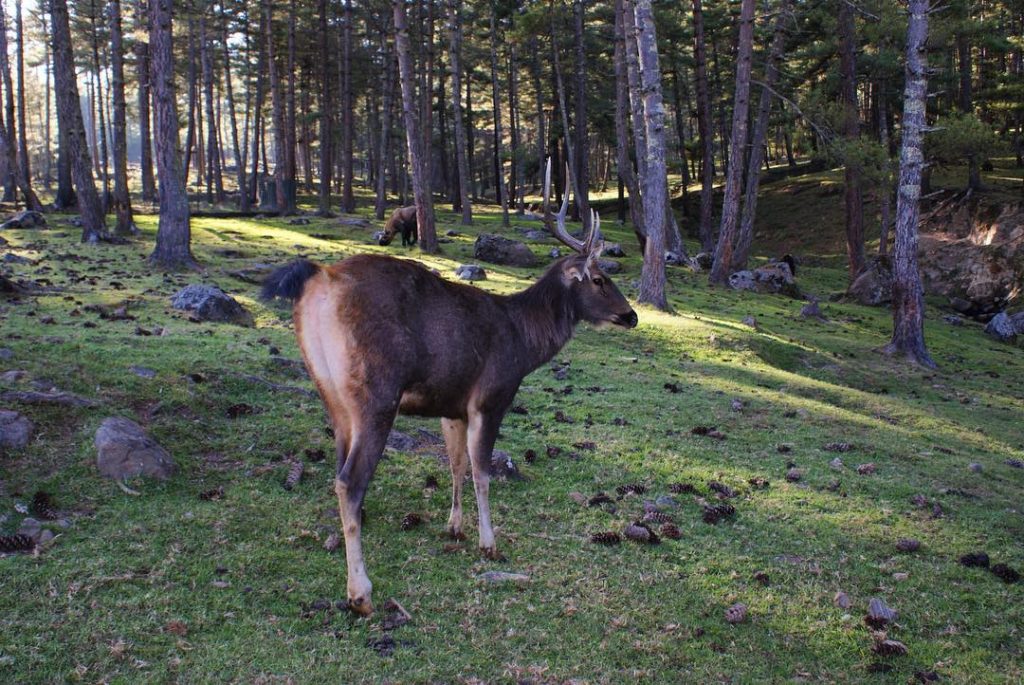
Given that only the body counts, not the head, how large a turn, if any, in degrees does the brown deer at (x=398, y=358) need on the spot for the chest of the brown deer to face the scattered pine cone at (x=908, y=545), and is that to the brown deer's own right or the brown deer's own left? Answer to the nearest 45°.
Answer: approximately 45° to the brown deer's own right

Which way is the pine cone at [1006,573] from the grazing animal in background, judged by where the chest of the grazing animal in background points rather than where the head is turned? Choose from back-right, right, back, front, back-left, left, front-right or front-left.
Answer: left

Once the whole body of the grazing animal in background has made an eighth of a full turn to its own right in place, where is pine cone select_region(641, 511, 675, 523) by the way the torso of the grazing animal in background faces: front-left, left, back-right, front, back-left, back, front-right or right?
back-left

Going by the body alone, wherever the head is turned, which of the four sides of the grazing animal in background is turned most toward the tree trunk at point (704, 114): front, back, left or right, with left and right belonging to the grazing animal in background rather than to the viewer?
back

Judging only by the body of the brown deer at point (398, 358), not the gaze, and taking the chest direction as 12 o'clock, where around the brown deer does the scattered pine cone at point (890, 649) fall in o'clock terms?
The scattered pine cone is roughly at 2 o'clock from the brown deer.

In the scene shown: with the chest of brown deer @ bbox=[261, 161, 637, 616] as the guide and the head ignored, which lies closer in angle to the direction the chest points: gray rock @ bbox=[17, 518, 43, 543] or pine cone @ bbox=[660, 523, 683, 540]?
the pine cone

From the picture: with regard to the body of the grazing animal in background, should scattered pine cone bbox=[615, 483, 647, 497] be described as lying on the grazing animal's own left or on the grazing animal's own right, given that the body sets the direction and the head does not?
on the grazing animal's own left

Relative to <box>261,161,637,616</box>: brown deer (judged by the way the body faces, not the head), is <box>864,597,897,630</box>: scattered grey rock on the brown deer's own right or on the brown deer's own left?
on the brown deer's own right

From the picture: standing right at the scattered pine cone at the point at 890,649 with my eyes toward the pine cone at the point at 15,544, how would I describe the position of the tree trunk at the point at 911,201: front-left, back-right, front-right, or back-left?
back-right

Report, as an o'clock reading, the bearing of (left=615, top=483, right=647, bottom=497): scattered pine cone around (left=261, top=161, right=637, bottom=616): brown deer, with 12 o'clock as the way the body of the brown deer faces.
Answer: The scattered pine cone is roughly at 12 o'clock from the brown deer.

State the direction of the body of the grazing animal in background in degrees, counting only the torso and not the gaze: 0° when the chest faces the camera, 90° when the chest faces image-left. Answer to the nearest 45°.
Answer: approximately 90°

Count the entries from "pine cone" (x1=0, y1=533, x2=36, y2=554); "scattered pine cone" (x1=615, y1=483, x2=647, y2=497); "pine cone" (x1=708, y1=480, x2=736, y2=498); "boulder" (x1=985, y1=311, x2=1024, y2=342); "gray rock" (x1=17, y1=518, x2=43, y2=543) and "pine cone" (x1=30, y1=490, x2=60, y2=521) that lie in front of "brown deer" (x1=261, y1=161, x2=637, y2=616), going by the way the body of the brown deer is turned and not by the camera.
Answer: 3

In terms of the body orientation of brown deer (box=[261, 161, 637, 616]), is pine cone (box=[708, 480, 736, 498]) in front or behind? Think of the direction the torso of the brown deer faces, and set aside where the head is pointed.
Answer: in front

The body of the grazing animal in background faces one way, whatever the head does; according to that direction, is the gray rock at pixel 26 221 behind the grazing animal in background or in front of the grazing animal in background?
in front

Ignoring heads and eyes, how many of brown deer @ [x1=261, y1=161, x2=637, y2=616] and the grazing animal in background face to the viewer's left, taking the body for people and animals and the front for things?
1

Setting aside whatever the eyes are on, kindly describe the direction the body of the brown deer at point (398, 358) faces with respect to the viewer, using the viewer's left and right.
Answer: facing away from the viewer and to the right of the viewer
